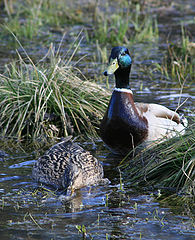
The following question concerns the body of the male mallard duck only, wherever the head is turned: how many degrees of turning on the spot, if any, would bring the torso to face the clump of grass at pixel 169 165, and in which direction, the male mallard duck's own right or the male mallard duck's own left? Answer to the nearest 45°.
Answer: approximately 90° to the male mallard duck's own left

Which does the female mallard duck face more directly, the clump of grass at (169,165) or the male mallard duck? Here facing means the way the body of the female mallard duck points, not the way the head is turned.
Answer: the clump of grass

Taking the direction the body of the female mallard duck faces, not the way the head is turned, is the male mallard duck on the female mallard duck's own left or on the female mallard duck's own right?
on the female mallard duck's own left

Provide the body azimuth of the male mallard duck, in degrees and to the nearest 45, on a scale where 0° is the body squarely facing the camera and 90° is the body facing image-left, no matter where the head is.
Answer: approximately 45°

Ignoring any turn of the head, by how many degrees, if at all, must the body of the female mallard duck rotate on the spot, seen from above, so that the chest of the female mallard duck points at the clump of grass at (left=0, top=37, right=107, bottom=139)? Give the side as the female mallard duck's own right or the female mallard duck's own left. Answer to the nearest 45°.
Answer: approximately 180°

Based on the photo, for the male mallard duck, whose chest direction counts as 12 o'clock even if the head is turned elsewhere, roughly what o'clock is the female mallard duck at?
The female mallard duck is roughly at 12 o'clock from the male mallard duck.

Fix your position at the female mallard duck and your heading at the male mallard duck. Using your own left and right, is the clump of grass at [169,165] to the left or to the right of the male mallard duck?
right

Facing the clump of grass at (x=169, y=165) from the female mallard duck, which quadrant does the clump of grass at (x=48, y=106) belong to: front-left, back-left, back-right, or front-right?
back-left
